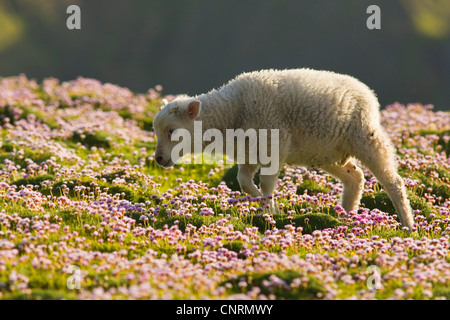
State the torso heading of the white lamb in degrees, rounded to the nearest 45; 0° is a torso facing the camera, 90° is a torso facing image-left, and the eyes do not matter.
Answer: approximately 90°
